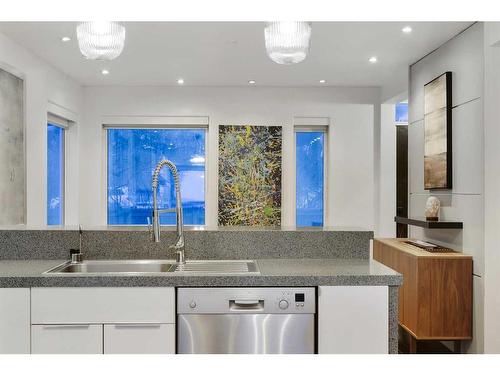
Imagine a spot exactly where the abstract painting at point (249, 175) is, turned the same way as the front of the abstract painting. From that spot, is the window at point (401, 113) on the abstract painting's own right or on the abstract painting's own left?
on the abstract painting's own left

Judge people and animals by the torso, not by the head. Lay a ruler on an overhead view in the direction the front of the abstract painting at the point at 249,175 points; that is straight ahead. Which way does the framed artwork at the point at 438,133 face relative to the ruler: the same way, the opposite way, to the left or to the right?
to the right

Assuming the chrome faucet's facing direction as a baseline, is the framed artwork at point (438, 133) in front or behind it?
behind

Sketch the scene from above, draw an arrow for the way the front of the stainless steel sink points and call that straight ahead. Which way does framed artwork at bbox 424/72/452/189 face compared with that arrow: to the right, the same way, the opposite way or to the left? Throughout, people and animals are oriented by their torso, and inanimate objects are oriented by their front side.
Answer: to the right

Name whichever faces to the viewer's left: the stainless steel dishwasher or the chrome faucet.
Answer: the chrome faucet

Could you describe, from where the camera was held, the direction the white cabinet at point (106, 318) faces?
facing the viewer

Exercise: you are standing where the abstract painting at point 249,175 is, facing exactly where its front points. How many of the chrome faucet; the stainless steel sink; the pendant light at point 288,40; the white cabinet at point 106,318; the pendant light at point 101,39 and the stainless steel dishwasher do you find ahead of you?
6

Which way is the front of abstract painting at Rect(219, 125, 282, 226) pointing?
toward the camera

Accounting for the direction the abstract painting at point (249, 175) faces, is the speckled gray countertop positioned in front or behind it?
in front

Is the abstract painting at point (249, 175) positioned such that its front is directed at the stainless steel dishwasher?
yes

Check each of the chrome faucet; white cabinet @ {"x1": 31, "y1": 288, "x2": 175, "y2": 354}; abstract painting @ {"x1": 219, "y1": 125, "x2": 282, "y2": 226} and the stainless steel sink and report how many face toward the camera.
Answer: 3

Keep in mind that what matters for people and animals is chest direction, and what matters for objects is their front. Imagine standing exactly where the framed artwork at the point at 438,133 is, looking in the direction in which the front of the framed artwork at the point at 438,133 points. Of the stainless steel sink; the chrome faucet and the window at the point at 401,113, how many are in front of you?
2
